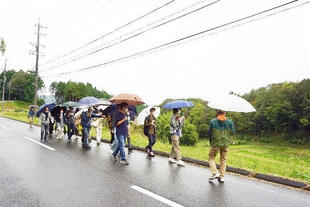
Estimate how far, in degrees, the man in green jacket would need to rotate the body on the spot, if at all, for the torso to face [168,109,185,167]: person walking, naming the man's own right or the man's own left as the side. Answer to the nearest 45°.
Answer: approximately 45° to the man's own left

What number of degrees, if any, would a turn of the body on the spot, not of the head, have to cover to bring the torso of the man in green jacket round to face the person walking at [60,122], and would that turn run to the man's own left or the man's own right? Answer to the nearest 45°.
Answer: approximately 45° to the man's own left

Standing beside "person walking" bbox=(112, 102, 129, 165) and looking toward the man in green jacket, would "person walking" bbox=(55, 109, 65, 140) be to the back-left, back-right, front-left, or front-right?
back-left
